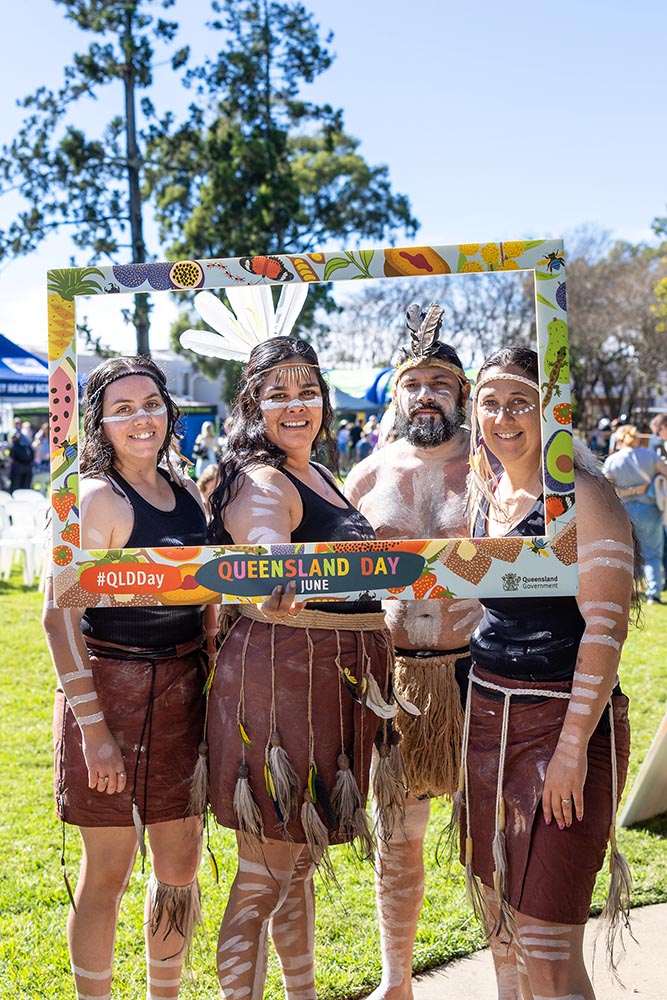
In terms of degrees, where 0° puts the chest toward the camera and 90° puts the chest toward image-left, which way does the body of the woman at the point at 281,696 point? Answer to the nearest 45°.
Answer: approximately 315°

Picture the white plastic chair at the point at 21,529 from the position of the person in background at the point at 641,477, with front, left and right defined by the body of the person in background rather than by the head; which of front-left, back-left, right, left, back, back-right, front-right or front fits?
left

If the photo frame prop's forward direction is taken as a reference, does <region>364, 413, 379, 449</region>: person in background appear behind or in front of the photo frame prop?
behind

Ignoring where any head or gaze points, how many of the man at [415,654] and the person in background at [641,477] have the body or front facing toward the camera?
1

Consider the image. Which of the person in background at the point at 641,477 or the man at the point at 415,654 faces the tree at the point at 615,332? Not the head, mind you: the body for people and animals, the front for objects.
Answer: the person in background

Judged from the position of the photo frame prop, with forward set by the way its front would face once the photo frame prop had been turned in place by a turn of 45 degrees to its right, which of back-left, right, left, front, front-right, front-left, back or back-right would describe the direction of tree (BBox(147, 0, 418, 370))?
back-right

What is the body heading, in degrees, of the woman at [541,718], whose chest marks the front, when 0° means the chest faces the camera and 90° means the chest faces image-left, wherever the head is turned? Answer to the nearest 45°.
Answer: approximately 45°

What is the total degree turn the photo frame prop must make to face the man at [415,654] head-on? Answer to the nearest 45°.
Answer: approximately 180°
